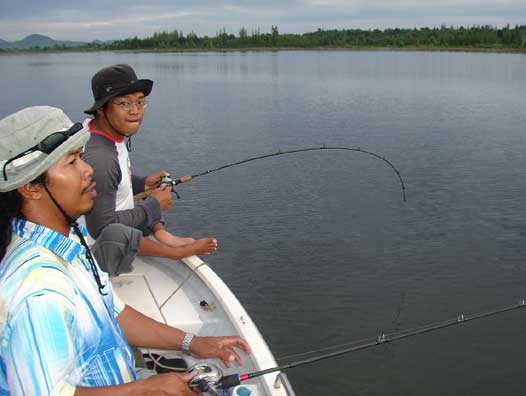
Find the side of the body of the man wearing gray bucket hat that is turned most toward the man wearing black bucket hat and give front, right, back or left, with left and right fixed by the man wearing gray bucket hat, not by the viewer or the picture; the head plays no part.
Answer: left

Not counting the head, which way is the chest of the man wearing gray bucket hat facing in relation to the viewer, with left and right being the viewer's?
facing to the right of the viewer

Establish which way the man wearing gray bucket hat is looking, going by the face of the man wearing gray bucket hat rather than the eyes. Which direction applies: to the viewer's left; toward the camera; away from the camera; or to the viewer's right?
to the viewer's right

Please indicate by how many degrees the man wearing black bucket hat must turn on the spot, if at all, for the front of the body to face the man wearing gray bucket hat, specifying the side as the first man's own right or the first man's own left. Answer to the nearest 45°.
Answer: approximately 90° to the first man's own right

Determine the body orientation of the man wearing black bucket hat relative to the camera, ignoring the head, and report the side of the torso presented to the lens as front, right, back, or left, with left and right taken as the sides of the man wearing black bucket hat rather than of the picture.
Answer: right

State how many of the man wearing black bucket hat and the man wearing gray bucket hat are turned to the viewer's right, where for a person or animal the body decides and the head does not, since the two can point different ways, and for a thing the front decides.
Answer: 2
